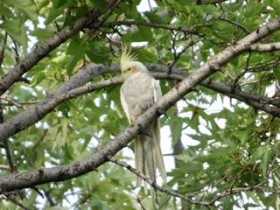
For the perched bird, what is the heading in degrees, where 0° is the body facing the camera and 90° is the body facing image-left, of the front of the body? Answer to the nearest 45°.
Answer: approximately 45°

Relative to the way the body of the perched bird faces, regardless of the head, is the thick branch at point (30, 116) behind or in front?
in front

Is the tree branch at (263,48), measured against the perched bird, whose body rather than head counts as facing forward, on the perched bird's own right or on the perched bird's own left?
on the perched bird's own left
